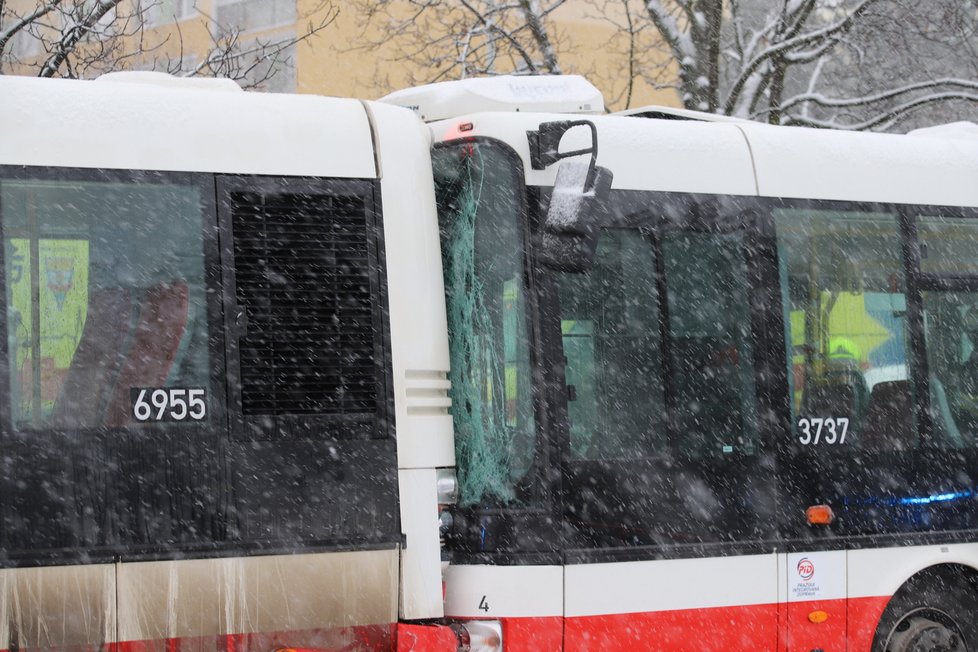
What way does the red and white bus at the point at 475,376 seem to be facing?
to the viewer's left
